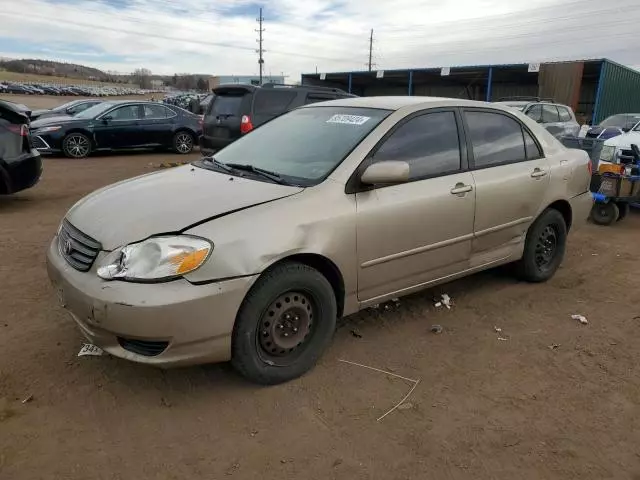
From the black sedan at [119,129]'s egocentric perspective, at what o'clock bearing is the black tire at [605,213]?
The black tire is roughly at 8 o'clock from the black sedan.

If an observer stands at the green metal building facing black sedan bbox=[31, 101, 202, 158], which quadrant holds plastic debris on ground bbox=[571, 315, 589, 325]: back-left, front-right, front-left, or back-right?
front-left

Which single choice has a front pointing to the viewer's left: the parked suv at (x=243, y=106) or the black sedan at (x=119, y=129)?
the black sedan

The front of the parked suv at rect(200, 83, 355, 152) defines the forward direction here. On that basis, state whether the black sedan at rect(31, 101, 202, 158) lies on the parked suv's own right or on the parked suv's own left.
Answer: on the parked suv's own left

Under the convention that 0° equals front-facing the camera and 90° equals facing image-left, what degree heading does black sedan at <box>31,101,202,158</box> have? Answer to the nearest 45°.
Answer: approximately 90°

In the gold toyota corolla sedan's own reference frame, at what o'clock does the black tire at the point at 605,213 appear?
The black tire is roughly at 6 o'clock from the gold toyota corolla sedan.

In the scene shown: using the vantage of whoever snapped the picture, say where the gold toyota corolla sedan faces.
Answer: facing the viewer and to the left of the viewer

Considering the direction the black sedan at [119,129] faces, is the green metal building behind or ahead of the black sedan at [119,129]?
behind

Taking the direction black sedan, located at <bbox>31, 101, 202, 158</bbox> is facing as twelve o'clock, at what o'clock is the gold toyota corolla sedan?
The gold toyota corolla sedan is roughly at 9 o'clock from the black sedan.

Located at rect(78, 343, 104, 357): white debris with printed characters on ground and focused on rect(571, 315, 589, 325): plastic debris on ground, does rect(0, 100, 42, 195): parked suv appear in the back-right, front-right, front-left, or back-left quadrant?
back-left

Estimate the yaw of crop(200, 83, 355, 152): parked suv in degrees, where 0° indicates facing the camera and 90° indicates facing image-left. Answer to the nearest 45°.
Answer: approximately 225°

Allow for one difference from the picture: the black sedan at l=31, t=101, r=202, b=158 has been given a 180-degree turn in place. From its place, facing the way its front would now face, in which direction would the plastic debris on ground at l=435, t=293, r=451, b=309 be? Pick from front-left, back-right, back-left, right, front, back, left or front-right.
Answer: right

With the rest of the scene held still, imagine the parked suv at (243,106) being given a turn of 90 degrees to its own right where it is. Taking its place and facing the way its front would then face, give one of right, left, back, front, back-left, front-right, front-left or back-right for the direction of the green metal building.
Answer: left

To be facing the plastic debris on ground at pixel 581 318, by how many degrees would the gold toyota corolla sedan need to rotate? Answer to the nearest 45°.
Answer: approximately 135° to its left

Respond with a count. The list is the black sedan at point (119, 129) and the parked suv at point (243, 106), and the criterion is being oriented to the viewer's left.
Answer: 1
